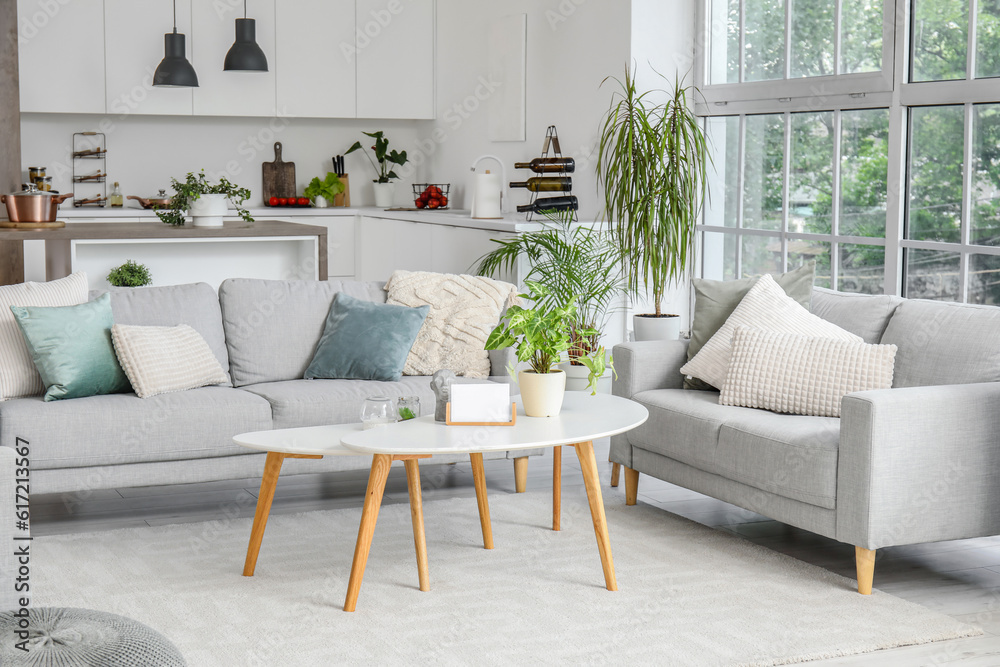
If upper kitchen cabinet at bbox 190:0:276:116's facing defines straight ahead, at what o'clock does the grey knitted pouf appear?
The grey knitted pouf is roughly at 12 o'clock from the upper kitchen cabinet.

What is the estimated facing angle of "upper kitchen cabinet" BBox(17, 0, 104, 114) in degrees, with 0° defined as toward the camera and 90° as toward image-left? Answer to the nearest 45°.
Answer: approximately 0°

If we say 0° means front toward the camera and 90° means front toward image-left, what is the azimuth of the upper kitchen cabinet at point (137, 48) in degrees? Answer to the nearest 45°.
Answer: approximately 0°

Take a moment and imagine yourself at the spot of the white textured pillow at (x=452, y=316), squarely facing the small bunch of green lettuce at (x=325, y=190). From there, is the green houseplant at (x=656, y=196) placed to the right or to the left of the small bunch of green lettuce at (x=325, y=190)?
right

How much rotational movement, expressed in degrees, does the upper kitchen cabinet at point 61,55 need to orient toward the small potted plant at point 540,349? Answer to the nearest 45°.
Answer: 0° — it already faces it
